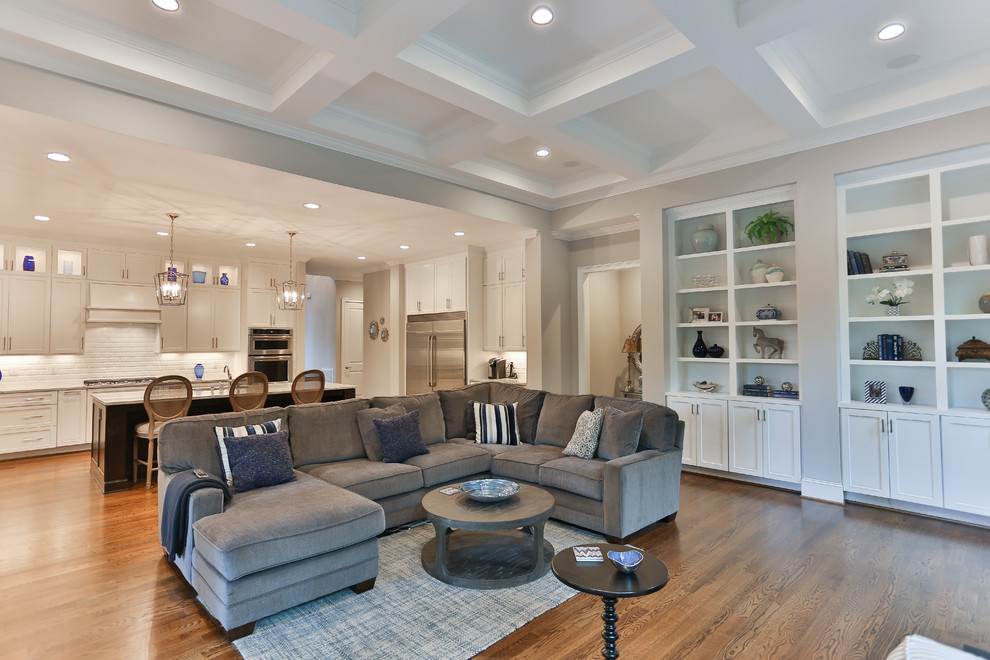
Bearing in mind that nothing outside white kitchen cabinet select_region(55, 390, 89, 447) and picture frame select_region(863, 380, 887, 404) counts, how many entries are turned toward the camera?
2

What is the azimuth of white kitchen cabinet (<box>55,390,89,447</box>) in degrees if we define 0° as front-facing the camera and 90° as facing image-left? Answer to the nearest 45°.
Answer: approximately 0°

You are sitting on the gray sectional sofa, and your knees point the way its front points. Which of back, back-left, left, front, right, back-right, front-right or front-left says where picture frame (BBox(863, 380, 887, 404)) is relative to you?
front-left

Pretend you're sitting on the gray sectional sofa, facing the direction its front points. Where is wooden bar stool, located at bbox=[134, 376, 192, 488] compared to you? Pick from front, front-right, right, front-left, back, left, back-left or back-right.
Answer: back

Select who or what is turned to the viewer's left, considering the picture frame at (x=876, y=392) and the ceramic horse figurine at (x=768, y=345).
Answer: the ceramic horse figurine

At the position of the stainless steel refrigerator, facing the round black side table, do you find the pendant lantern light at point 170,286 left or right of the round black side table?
right

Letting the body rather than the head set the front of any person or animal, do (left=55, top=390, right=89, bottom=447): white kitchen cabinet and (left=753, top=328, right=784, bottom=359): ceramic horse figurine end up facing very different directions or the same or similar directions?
very different directions

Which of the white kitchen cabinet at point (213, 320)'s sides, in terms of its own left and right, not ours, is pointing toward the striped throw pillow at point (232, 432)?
front

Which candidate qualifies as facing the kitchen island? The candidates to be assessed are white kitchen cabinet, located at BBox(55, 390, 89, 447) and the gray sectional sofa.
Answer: the white kitchen cabinet

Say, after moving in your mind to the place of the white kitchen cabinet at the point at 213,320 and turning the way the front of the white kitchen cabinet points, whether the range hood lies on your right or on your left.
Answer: on your right

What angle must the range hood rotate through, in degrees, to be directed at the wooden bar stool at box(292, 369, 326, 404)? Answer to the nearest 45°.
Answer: approximately 45° to its left

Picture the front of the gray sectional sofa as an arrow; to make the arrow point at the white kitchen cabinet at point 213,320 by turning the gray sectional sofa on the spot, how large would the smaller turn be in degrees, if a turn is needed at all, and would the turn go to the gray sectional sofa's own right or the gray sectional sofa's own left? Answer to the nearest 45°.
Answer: approximately 180°

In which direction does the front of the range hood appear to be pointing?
toward the camera

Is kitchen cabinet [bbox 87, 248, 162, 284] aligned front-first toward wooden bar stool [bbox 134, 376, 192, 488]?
yes

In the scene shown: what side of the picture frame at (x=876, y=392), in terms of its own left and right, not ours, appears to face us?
front

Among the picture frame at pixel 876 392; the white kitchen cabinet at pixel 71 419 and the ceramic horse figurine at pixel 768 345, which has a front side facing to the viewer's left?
the ceramic horse figurine

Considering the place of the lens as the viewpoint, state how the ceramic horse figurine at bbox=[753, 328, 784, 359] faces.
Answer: facing to the left of the viewer
